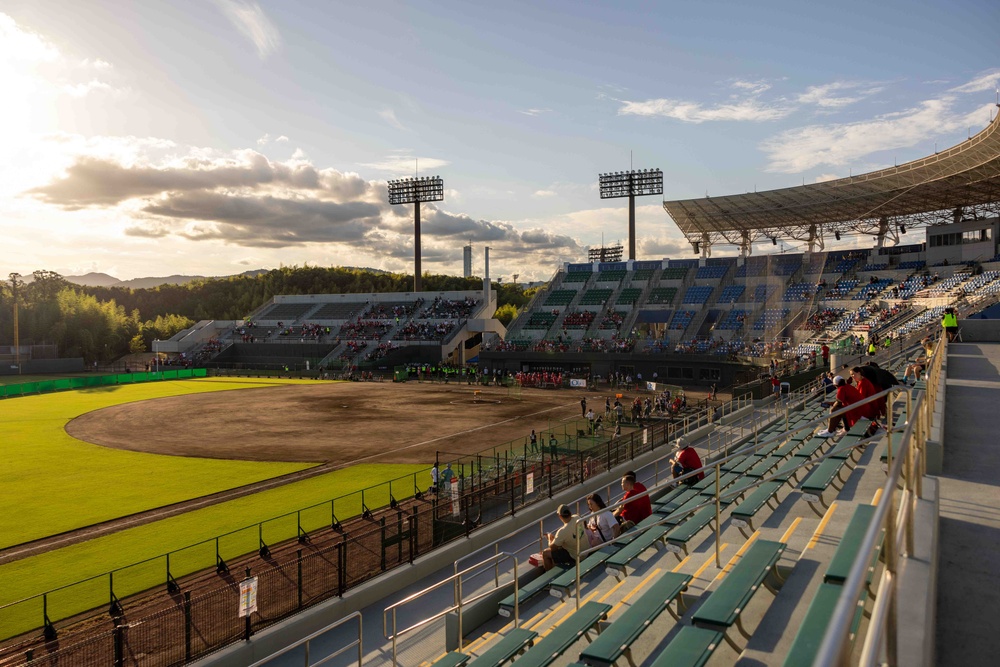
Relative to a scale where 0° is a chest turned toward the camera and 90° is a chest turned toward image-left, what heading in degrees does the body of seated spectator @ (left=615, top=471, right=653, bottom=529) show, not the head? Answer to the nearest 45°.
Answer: approximately 90°

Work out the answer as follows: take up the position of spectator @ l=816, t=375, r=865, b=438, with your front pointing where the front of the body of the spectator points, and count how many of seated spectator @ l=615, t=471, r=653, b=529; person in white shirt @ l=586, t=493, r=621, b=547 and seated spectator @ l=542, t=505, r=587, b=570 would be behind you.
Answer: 0

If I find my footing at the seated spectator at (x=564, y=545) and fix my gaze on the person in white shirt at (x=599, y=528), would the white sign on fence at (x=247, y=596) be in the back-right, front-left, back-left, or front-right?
back-left

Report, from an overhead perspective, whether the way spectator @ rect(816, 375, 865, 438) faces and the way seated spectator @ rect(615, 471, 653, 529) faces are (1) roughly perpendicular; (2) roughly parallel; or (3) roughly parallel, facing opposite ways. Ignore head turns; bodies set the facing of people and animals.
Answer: roughly parallel

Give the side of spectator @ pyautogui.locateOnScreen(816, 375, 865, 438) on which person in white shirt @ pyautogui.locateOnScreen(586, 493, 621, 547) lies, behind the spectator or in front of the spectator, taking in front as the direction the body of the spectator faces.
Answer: in front

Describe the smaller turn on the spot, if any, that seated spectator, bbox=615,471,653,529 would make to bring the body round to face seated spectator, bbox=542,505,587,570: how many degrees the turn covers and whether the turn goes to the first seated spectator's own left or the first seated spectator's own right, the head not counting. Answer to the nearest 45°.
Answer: approximately 45° to the first seated spectator's own left

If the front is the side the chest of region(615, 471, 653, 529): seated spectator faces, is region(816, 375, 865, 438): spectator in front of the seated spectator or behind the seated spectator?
behind

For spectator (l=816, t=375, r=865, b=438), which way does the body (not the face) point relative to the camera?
to the viewer's left

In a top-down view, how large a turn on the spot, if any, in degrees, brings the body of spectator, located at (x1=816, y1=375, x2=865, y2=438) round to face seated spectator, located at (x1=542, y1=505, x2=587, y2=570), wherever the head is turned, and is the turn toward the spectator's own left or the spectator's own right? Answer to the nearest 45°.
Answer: approximately 45° to the spectator's own left

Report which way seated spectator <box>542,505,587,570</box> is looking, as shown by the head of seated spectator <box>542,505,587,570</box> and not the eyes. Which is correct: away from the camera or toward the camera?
away from the camera

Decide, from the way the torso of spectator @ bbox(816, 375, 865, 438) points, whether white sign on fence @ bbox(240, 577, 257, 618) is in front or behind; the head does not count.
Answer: in front

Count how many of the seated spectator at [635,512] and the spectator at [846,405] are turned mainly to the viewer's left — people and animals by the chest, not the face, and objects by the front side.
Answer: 2

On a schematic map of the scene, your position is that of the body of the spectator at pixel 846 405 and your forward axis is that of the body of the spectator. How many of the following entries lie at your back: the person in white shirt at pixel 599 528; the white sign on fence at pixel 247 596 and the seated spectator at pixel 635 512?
0
